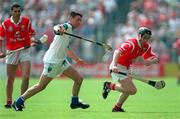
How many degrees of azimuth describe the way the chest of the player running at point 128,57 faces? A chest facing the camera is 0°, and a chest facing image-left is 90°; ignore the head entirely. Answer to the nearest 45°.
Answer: approximately 315°

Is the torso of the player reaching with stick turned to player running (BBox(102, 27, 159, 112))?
yes

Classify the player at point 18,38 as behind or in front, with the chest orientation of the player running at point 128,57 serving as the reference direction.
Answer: behind

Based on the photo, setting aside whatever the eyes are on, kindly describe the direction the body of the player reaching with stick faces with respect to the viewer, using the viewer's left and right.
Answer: facing to the right of the viewer
